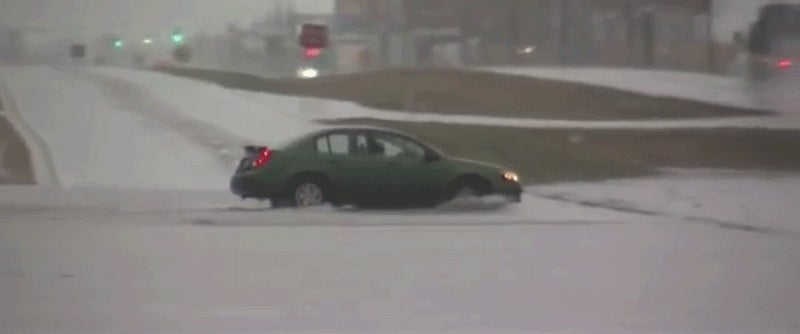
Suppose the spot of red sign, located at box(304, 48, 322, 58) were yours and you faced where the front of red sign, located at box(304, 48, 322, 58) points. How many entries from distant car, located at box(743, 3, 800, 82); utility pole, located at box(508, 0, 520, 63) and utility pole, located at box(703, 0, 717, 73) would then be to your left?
3

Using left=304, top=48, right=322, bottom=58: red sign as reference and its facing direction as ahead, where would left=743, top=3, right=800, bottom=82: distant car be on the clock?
The distant car is roughly at 9 o'clock from the red sign.

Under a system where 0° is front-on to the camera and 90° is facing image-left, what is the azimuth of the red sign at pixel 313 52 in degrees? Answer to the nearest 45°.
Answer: approximately 0°

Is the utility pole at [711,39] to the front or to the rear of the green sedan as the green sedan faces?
to the front

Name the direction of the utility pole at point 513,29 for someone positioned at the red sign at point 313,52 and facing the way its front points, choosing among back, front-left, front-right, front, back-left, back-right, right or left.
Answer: left

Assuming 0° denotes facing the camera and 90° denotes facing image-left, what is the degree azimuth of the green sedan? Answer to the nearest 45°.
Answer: approximately 270°

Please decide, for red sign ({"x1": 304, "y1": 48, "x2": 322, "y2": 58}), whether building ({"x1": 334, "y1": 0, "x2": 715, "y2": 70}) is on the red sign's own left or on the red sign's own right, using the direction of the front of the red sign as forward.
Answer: on the red sign's own left

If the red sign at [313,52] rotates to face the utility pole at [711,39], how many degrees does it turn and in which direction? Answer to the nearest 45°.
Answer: approximately 90° to its left

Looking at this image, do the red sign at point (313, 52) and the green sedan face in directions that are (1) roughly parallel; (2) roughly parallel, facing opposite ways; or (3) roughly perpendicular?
roughly perpendicular

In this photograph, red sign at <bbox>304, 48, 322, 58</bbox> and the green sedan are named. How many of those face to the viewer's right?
1
